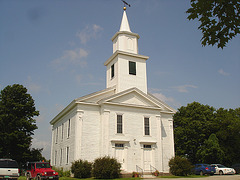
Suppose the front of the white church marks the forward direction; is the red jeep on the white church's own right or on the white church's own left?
on the white church's own right

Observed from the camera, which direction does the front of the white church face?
facing the viewer and to the right of the viewer

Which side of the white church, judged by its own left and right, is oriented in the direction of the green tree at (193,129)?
left

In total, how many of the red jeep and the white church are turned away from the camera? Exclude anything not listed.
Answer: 0

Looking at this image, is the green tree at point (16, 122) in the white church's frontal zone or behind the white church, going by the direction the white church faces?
behind

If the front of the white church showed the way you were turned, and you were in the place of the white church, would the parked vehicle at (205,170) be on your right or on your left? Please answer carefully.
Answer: on your left

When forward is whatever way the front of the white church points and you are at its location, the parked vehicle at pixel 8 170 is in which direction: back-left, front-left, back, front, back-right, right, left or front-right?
right

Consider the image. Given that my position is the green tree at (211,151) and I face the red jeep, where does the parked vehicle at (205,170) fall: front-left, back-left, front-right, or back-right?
front-left
